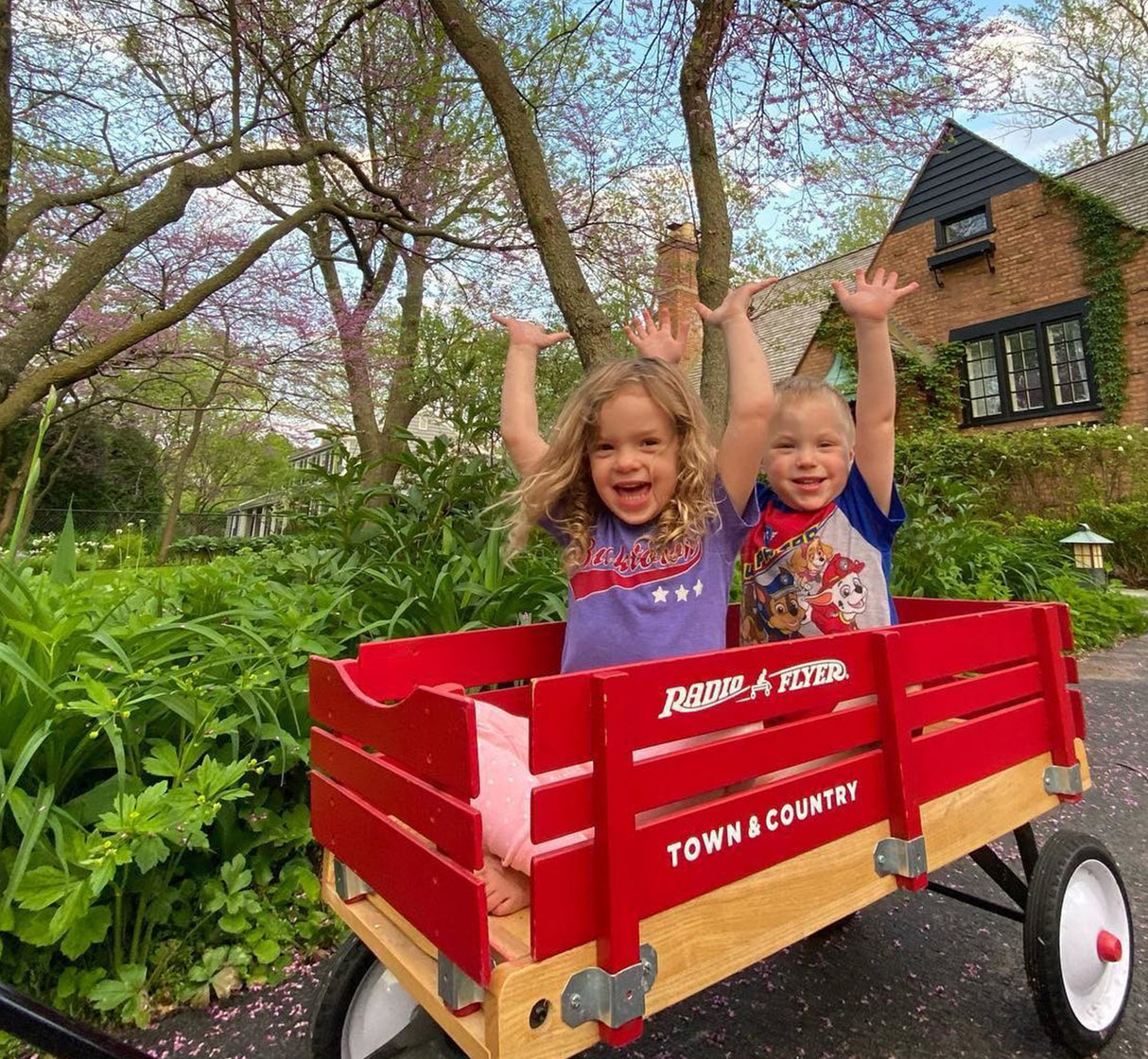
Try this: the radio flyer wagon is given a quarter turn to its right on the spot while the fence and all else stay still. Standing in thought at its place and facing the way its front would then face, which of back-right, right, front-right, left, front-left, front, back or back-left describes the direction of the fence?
front

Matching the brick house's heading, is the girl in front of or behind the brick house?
in front

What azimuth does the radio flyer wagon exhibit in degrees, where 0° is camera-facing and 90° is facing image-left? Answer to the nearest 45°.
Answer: approximately 45°

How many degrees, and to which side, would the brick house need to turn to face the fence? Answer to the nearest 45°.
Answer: approximately 45° to its right

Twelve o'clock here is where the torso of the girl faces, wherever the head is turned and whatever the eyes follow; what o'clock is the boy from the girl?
The boy is roughly at 8 o'clock from the girl.

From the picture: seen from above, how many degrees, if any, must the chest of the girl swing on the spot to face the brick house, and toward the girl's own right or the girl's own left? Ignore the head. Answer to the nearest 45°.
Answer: approximately 135° to the girl's own left

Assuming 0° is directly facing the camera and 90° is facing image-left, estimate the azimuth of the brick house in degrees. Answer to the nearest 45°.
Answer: approximately 45°

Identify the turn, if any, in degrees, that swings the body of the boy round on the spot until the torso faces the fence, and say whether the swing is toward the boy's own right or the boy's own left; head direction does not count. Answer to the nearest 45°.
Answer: approximately 135° to the boy's own right

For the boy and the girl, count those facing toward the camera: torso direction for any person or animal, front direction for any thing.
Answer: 2

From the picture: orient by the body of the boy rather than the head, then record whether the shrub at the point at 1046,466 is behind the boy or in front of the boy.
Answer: behind

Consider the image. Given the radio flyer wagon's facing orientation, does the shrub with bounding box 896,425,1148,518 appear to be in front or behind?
behind
